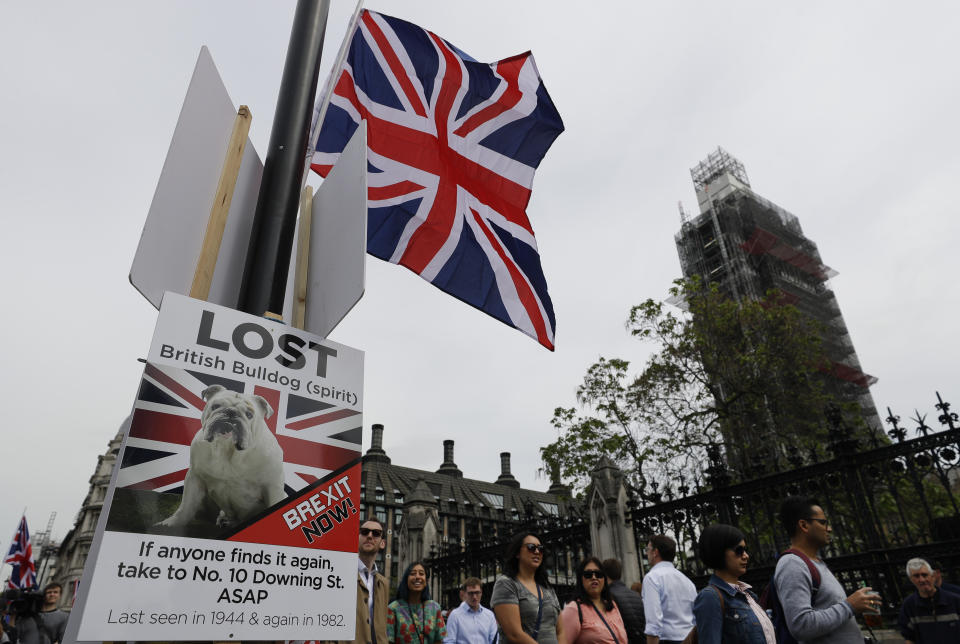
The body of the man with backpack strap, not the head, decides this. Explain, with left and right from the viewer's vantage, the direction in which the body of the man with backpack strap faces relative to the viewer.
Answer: facing to the right of the viewer

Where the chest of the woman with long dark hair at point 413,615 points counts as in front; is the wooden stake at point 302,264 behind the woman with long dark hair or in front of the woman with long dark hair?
in front

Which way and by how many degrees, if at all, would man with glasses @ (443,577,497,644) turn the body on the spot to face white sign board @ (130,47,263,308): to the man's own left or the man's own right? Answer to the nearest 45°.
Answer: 0° — they already face it

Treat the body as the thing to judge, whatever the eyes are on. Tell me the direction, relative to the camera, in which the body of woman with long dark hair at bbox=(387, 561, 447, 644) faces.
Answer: toward the camera

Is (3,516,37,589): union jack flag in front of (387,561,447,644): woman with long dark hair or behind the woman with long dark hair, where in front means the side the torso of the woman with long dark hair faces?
behind

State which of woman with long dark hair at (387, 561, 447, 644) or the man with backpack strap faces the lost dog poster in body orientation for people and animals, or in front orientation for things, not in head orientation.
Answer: the woman with long dark hair

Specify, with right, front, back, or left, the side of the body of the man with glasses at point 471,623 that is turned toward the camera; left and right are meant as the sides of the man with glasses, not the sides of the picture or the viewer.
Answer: front

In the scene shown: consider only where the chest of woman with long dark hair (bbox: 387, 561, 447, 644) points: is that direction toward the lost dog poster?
yes

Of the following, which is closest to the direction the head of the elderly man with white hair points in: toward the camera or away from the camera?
toward the camera

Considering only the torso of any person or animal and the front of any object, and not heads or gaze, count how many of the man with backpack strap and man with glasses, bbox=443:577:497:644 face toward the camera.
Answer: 1

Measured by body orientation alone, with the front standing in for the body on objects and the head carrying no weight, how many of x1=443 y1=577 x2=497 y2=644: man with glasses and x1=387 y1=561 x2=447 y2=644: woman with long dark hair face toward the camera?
2

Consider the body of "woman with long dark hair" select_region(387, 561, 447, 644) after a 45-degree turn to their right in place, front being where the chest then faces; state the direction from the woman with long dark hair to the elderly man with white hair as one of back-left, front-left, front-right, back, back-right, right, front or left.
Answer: back-left

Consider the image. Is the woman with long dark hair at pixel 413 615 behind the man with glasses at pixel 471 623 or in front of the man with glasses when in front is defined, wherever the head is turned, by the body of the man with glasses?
in front

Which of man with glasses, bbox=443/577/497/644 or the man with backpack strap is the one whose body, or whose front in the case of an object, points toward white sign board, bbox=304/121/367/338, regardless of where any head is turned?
the man with glasses

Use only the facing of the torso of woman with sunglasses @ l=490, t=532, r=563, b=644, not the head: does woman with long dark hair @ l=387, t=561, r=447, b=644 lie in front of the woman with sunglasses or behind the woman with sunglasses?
behind

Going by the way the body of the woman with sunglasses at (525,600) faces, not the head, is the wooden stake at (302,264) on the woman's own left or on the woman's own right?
on the woman's own right
